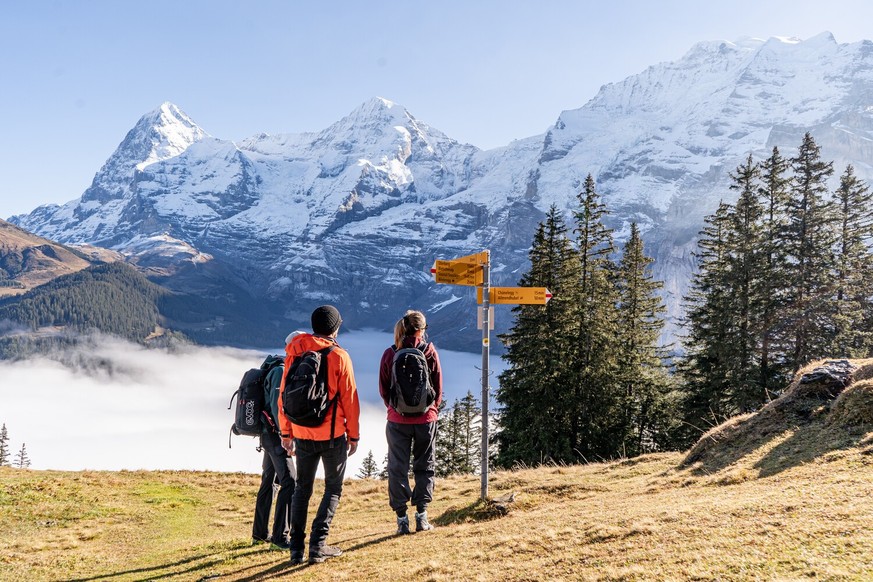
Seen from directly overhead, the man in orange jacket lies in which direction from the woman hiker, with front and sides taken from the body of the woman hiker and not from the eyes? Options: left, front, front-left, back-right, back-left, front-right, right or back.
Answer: back-left

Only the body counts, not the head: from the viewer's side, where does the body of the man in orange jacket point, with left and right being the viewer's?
facing away from the viewer and to the right of the viewer

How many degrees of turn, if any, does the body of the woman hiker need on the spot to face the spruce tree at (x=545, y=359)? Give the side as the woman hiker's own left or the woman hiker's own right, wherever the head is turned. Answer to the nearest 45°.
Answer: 0° — they already face it

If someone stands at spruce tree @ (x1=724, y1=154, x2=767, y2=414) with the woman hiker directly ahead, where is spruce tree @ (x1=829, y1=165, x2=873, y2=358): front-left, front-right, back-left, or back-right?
back-left

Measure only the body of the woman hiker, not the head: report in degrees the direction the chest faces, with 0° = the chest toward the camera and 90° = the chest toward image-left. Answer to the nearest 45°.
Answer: approximately 180°
